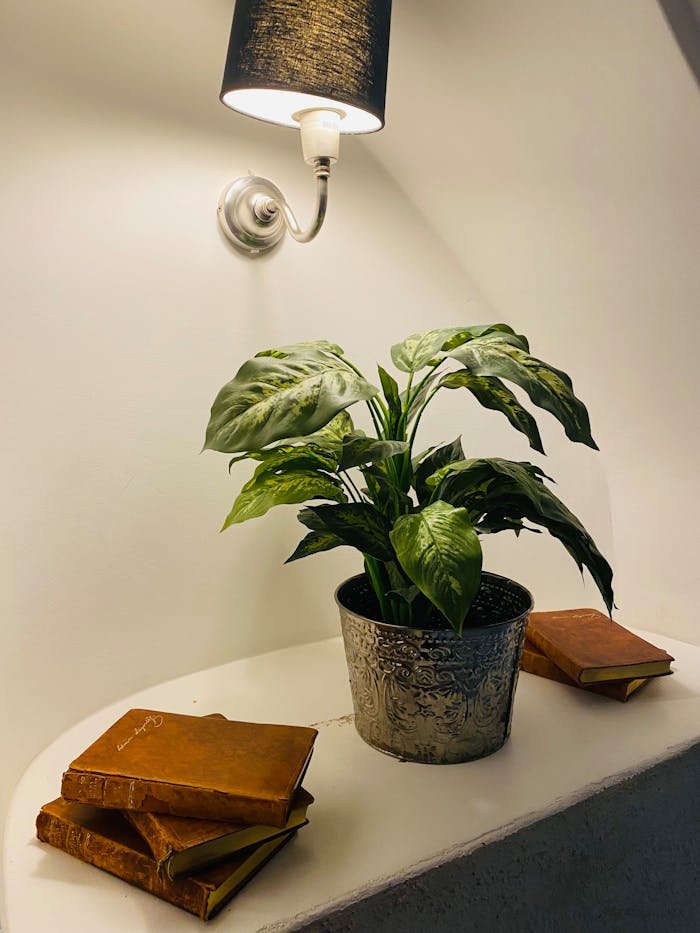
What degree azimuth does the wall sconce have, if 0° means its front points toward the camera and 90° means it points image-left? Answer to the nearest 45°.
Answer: approximately 315°

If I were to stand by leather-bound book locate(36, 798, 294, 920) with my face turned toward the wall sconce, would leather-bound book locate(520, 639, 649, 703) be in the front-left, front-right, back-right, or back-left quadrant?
front-right
